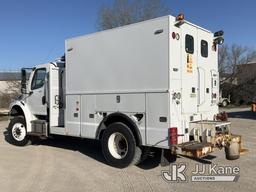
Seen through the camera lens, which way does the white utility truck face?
facing away from the viewer and to the left of the viewer
